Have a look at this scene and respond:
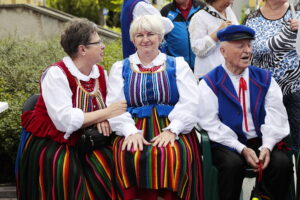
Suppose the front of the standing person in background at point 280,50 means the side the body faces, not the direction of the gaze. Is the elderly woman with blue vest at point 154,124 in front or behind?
in front

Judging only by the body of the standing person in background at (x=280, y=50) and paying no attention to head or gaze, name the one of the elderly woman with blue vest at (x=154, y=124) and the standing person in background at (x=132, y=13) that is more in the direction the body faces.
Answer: the elderly woman with blue vest

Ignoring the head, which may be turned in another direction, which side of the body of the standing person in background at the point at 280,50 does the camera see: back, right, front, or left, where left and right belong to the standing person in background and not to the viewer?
front

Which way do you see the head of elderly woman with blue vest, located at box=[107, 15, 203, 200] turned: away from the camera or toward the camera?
toward the camera

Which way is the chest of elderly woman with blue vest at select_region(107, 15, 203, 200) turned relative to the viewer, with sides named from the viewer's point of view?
facing the viewer

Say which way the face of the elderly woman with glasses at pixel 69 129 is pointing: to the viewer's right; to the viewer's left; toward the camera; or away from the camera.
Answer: to the viewer's right

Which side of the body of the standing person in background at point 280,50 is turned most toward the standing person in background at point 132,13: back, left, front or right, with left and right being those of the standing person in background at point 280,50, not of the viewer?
right

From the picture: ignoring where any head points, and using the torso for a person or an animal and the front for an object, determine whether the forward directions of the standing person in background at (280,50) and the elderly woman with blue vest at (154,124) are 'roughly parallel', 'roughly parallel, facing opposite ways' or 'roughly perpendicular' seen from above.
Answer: roughly parallel
